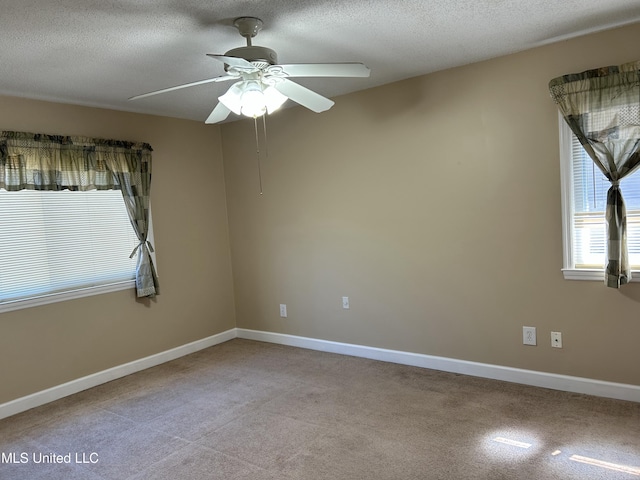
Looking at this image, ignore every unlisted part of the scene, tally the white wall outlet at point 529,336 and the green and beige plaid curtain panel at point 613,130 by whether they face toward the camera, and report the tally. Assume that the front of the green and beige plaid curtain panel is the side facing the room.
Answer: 2

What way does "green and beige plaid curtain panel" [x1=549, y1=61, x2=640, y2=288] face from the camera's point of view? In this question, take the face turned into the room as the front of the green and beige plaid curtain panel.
toward the camera

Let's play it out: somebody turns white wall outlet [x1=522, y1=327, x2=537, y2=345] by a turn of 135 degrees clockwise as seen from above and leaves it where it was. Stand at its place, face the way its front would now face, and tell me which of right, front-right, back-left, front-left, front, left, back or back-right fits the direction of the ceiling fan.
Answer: left

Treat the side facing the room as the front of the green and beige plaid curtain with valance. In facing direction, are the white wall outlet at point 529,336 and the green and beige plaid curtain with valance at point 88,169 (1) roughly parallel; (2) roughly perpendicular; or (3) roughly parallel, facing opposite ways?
roughly perpendicular

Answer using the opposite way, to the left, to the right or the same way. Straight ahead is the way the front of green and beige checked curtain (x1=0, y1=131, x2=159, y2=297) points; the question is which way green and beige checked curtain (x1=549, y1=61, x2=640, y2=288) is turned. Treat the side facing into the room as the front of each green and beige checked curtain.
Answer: to the right

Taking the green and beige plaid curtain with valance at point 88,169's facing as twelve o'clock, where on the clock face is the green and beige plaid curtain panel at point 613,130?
the green and beige plaid curtain panel at point 613,130 is roughly at 12 o'clock from the green and beige plaid curtain with valance at point 88,169.

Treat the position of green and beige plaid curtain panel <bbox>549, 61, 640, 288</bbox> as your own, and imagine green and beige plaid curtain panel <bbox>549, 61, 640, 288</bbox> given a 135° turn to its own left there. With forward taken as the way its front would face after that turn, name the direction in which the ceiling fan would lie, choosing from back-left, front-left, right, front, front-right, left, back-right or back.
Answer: back

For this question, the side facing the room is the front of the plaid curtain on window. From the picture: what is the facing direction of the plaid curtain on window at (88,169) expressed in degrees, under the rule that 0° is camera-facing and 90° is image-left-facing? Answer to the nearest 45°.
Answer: approximately 315°

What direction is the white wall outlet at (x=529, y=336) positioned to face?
toward the camera

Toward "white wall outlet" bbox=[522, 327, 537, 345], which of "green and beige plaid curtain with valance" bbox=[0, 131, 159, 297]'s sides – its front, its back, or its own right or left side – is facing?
front

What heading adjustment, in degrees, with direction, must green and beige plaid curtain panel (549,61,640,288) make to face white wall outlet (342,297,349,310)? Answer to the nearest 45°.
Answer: approximately 90° to its right

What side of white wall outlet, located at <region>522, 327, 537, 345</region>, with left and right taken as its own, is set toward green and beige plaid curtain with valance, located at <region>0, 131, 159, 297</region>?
right
